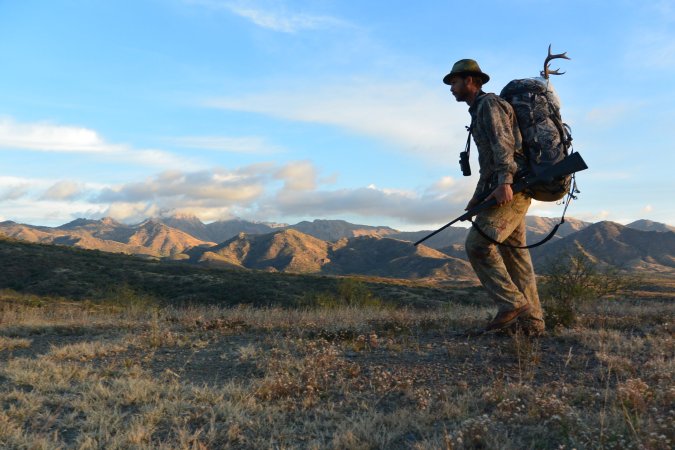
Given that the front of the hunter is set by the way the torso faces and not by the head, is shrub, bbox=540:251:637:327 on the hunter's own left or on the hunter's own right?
on the hunter's own right

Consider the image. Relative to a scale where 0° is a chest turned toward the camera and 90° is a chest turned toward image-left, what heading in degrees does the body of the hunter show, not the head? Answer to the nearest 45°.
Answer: approximately 90°
